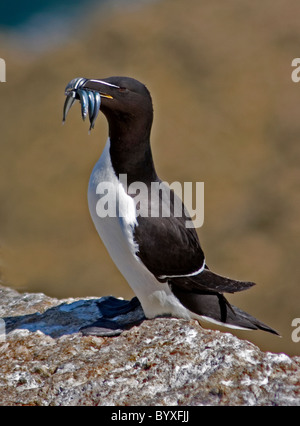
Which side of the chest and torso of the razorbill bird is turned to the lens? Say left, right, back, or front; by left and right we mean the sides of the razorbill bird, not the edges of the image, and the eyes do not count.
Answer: left
